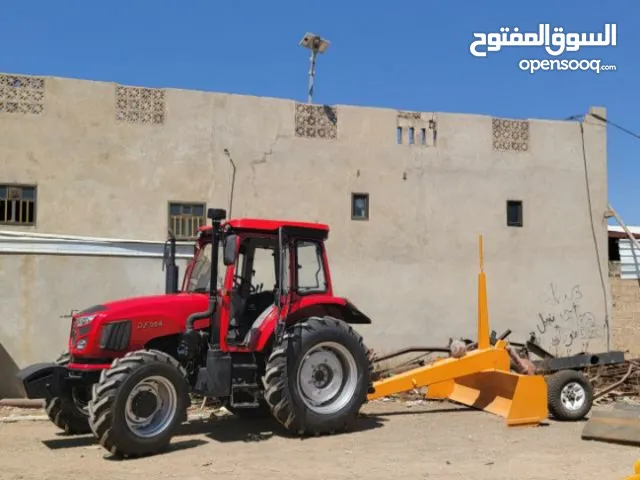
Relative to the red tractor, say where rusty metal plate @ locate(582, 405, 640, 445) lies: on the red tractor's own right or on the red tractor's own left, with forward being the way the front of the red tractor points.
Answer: on the red tractor's own left

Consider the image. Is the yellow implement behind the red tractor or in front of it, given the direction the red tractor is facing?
behind

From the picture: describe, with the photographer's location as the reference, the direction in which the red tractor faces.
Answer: facing the viewer and to the left of the viewer

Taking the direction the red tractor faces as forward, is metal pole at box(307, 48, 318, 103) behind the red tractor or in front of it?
behind

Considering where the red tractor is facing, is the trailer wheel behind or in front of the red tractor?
behind
